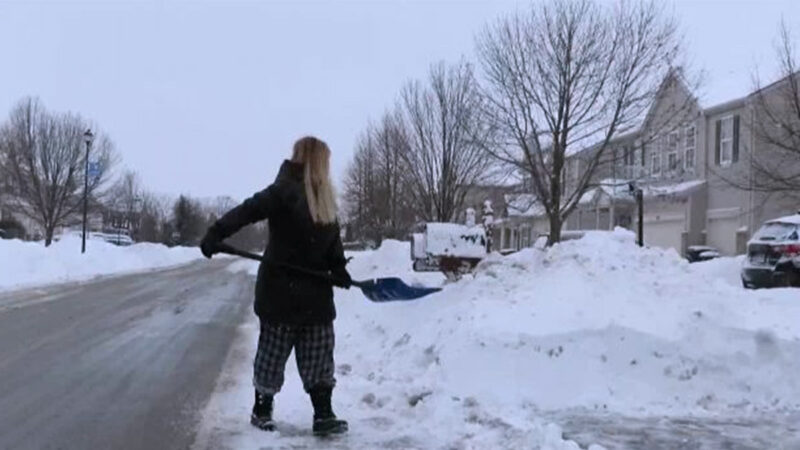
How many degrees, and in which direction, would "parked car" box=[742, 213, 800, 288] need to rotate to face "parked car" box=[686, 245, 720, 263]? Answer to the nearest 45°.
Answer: approximately 45° to its left

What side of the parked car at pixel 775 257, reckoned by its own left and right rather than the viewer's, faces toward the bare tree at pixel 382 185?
left

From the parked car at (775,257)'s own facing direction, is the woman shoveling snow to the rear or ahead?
to the rear

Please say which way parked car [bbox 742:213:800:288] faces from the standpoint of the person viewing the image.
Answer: facing away from the viewer and to the right of the viewer

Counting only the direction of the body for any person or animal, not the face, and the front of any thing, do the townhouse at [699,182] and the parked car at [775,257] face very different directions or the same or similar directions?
very different directions

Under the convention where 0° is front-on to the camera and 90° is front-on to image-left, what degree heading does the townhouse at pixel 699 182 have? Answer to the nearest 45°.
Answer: approximately 45°
